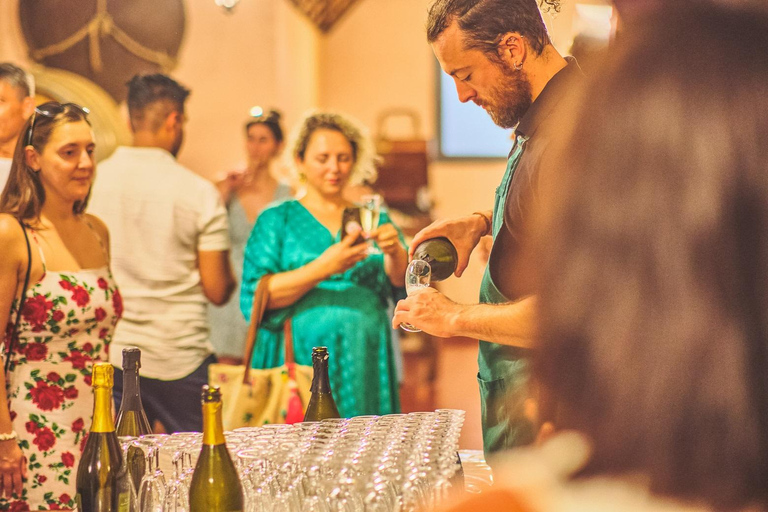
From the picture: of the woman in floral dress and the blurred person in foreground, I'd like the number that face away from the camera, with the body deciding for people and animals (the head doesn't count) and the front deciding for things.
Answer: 1

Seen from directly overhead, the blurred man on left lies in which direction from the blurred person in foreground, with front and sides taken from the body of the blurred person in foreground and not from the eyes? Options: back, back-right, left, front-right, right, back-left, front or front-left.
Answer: front-left

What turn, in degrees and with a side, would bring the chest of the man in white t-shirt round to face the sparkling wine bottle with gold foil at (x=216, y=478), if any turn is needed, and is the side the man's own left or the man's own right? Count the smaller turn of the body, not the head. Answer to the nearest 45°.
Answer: approximately 135° to the man's own right

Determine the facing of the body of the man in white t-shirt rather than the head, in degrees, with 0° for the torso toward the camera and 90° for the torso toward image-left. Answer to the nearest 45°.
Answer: approximately 225°

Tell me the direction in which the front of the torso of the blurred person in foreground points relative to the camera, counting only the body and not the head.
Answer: away from the camera

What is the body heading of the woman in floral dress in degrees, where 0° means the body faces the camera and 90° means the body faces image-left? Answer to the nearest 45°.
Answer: approximately 315°

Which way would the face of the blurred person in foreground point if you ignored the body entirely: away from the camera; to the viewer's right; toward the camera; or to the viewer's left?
away from the camera

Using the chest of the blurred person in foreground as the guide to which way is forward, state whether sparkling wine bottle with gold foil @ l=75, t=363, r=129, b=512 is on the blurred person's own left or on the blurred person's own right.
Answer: on the blurred person's own left

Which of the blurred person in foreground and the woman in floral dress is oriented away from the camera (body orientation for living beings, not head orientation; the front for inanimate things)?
the blurred person in foreground
